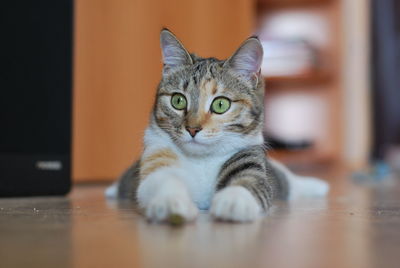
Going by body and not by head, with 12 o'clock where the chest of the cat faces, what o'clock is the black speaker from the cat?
The black speaker is roughly at 4 o'clock from the cat.

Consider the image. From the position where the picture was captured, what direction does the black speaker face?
facing the viewer

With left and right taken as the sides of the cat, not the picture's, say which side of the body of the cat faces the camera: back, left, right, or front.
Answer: front

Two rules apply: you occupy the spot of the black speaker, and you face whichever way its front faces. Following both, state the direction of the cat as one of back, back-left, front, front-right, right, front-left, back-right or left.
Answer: front-left

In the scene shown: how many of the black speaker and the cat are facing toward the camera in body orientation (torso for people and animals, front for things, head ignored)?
2

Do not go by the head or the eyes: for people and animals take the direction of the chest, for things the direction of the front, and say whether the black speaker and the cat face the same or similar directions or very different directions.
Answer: same or similar directions
